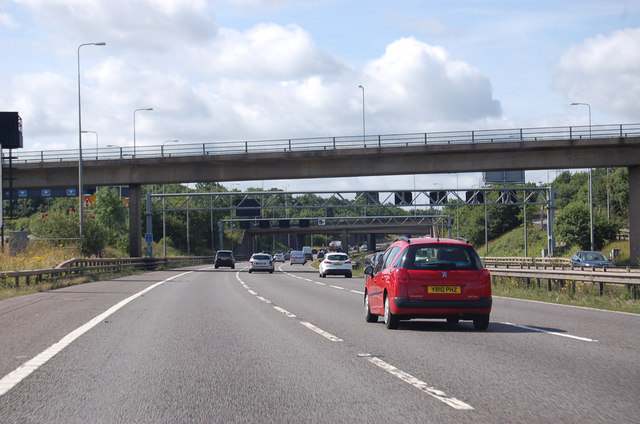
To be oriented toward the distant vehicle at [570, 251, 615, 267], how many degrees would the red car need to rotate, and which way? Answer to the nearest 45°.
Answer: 0° — it already faces it

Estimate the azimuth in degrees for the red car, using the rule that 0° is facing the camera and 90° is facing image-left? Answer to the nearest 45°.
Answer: approximately 180°

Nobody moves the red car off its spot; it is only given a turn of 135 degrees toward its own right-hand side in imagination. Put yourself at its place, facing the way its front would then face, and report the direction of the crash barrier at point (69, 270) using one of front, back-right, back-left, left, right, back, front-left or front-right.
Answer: back

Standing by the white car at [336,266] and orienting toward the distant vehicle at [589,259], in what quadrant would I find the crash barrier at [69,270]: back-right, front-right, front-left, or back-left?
back-right

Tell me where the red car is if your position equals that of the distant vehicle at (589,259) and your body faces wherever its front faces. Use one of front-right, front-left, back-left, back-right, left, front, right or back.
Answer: front-right

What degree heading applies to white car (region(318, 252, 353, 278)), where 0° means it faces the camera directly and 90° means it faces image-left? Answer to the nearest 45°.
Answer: approximately 180°

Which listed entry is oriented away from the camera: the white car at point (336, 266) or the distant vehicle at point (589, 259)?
the white car

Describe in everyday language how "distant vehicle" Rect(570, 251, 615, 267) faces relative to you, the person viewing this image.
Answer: facing the viewer and to the right of the viewer

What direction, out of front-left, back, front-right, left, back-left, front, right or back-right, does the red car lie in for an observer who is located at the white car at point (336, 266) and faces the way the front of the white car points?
back

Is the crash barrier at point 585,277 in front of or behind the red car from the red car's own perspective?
in front

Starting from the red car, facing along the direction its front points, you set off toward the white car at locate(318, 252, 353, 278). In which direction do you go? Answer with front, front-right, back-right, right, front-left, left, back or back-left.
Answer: front

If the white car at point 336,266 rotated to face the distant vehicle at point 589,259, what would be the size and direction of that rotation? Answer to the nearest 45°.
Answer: approximately 90° to its right

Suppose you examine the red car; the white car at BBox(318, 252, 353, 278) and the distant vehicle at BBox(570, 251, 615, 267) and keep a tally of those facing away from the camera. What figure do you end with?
2

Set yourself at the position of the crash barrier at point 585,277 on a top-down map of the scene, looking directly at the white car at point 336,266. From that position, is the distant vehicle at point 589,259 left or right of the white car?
right

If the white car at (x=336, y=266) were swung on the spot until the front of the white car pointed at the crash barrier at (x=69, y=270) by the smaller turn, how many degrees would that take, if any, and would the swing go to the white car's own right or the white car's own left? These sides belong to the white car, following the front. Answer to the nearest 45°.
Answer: approximately 135° to the white car's own left

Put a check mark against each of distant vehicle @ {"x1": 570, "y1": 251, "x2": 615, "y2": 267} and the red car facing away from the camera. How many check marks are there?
1
